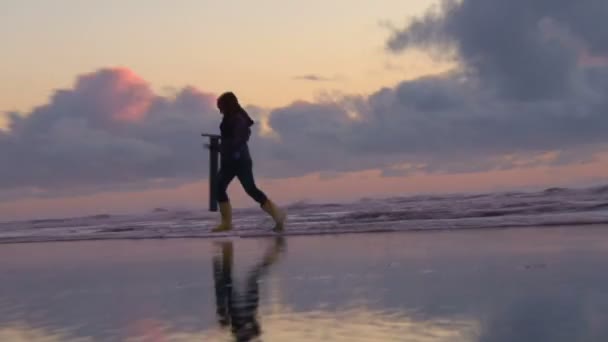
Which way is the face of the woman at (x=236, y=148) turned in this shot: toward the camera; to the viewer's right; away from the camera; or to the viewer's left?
to the viewer's left

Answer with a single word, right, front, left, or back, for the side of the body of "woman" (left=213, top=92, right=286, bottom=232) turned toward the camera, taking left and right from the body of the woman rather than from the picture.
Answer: left
